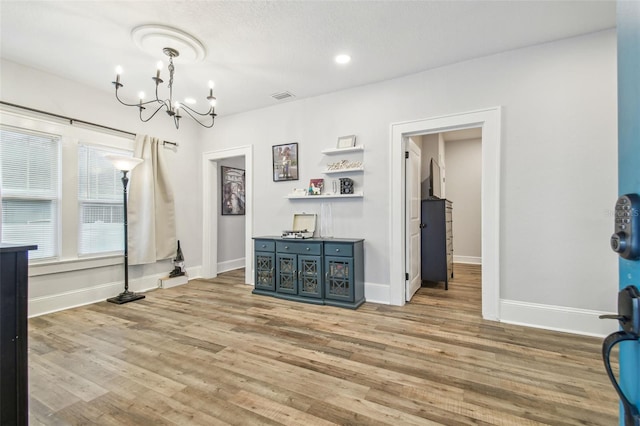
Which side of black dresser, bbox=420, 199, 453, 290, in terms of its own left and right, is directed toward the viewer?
right

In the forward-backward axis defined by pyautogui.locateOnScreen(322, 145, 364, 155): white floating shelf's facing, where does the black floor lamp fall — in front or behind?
in front

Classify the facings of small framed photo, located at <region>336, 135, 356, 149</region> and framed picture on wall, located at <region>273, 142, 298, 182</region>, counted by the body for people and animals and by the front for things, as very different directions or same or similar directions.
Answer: same or similar directions

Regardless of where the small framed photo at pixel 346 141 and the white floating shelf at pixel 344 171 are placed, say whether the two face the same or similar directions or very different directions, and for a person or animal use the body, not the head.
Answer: same or similar directions

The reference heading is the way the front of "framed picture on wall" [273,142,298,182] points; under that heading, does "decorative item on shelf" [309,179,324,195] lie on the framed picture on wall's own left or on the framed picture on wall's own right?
on the framed picture on wall's own left

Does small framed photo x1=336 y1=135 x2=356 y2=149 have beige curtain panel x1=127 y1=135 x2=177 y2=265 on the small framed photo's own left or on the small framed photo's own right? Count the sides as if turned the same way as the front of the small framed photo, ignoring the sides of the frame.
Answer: on the small framed photo's own right

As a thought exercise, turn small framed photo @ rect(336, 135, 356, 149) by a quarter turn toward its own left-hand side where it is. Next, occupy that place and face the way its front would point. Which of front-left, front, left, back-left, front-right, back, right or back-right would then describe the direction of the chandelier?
back-right

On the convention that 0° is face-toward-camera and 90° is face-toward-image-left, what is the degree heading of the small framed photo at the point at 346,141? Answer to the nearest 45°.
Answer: approximately 45°

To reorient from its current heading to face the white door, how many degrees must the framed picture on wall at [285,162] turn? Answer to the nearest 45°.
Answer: approximately 135° to its left

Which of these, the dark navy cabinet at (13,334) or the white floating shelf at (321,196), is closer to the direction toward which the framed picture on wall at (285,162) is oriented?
the dark navy cabinet

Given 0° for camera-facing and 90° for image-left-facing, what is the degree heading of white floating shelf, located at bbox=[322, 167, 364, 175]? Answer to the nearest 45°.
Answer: approximately 45°

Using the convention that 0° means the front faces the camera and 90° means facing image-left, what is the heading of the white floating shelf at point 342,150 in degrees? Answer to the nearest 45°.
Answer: approximately 45°

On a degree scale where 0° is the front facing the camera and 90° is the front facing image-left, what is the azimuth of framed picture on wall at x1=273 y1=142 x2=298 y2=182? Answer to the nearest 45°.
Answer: approximately 45°
